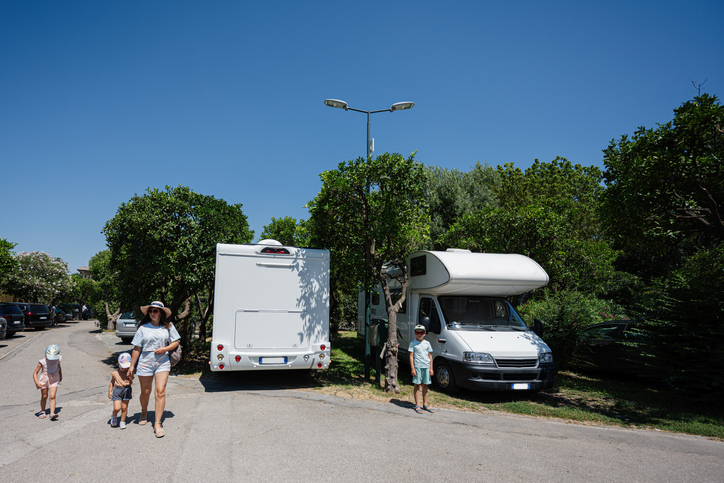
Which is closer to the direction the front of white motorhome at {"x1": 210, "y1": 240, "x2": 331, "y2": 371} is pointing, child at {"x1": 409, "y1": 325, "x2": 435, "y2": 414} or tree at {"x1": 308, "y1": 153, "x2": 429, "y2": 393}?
the tree

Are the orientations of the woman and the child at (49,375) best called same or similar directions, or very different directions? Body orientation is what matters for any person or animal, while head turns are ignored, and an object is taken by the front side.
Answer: same or similar directions

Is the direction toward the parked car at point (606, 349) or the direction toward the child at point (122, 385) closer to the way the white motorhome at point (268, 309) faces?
the parked car

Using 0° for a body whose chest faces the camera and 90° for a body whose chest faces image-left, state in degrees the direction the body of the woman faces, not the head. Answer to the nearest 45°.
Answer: approximately 0°

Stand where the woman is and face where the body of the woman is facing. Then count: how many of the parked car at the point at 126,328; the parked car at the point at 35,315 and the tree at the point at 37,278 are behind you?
3

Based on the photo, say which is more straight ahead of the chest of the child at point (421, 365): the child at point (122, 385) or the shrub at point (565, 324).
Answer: the child

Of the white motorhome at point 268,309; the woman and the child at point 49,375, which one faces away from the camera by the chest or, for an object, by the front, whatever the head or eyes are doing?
the white motorhome

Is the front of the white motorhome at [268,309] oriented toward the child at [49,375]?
no

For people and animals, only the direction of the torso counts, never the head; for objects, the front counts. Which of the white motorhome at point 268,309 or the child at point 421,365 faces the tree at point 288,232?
the white motorhome

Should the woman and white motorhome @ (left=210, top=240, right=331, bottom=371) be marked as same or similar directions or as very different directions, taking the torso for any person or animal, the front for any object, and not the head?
very different directions

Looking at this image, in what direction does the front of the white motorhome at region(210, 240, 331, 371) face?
away from the camera

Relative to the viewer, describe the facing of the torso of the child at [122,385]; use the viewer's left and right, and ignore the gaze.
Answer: facing the viewer

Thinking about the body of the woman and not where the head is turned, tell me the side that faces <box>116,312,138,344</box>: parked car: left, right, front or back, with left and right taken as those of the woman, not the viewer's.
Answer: back

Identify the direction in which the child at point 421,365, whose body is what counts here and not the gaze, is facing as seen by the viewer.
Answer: toward the camera

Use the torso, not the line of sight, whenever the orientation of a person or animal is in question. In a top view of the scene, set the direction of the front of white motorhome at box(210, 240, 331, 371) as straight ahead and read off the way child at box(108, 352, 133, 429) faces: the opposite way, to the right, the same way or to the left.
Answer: the opposite way

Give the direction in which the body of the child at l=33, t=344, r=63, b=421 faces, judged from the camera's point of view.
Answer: toward the camera

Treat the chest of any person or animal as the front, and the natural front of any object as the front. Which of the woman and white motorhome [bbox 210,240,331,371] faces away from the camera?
the white motorhome

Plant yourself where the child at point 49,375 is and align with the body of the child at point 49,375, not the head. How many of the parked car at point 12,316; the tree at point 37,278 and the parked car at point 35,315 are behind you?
3
